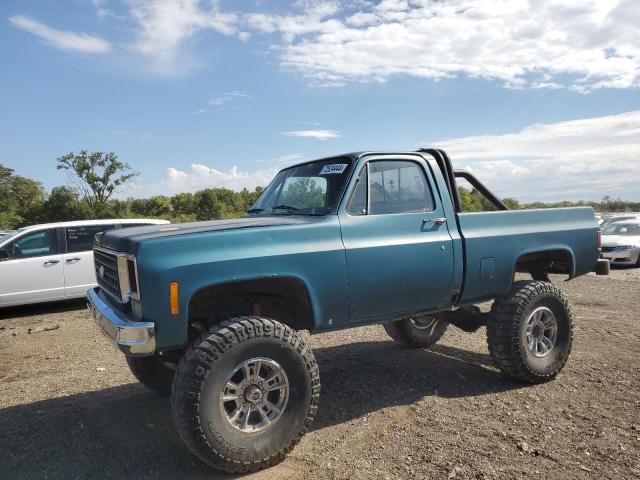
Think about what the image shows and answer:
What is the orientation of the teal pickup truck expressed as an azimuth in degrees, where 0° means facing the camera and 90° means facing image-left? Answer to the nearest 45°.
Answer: approximately 45°

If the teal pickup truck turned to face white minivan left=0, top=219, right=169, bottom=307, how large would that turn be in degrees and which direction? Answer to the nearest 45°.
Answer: approximately 90° to its right

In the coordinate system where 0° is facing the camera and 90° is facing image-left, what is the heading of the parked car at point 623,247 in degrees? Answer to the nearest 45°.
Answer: approximately 45°

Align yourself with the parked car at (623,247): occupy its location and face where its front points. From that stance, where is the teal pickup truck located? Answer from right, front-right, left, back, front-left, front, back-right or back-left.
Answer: front-left

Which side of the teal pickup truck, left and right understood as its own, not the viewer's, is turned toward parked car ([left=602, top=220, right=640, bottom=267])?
back

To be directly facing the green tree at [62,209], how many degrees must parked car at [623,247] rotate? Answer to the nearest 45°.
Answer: approximately 45° to its right

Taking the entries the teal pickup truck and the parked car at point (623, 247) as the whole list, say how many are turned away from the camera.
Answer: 0

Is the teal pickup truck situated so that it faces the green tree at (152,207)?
no

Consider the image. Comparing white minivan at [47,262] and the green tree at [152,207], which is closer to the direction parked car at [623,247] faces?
the white minivan

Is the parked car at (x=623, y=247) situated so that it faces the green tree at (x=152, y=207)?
no
